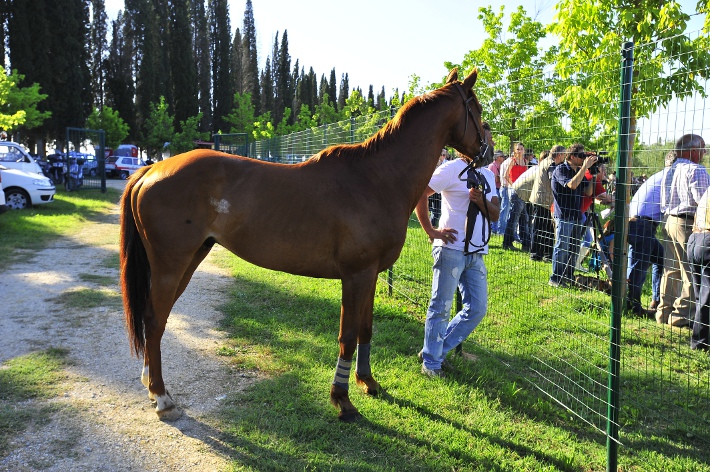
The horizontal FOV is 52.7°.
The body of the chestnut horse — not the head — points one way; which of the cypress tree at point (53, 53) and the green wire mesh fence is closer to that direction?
the green wire mesh fence

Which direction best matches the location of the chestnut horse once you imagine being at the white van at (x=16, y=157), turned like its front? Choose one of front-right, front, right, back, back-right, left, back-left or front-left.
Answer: right

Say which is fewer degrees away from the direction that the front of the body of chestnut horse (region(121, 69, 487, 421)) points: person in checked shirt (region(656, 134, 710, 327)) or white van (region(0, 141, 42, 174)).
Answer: the person in checked shirt

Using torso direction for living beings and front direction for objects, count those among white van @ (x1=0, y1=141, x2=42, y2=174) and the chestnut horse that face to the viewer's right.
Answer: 2

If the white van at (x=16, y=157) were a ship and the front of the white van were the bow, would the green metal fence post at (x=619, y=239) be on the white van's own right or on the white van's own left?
on the white van's own right

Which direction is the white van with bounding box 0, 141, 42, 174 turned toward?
to the viewer's right

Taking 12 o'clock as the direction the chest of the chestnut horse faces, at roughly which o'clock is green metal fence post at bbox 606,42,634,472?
The green metal fence post is roughly at 1 o'clock from the chestnut horse.

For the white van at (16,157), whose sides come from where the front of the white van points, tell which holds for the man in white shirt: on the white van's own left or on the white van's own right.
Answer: on the white van's own right

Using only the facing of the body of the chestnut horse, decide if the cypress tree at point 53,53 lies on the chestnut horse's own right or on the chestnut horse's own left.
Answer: on the chestnut horse's own left

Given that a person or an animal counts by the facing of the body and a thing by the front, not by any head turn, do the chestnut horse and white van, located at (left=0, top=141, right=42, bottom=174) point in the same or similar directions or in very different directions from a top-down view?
same or similar directions

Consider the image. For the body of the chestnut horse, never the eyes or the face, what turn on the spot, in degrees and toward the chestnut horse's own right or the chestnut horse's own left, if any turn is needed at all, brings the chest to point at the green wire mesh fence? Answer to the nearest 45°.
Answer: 0° — it already faces it

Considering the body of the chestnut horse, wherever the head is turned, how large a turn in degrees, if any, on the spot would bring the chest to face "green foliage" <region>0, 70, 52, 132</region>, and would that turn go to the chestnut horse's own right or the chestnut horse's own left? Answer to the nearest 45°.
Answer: approximately 135° to the chestnut horse's own left

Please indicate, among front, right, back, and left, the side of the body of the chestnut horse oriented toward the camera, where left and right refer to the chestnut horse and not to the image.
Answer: right
